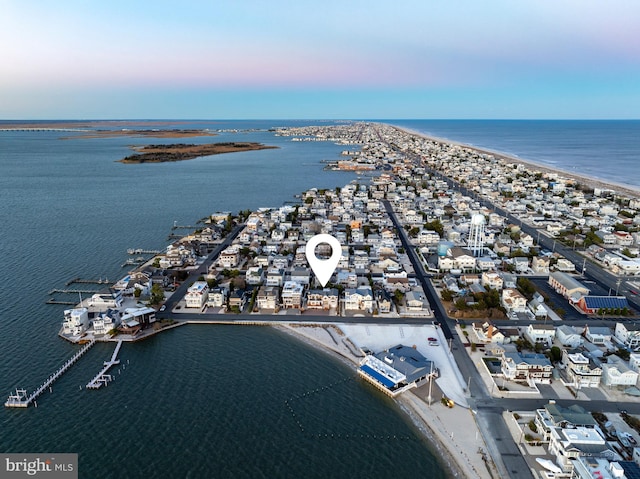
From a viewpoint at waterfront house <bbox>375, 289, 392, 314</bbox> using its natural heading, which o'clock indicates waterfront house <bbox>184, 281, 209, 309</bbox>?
waterfront house <bbox>184, 281, 209, 309</bbox> is roughly at 3 o'clock from waterfront house <bbox>375, 289, 392, 314</bbox>.

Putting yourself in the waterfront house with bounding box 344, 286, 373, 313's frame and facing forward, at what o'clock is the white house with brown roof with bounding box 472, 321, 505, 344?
the white house with brown roof with bounding box 472, 321, 505, 344 is roughly at 10 o'clock from the waterfront house with bounding box 344, 286, 373, 313.

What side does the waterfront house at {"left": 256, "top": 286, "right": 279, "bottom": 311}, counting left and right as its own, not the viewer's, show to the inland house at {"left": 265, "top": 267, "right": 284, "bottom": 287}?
back

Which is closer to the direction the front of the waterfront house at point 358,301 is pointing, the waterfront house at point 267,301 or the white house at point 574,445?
the white house

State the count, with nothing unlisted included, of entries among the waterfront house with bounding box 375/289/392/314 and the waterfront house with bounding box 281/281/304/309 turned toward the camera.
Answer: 2

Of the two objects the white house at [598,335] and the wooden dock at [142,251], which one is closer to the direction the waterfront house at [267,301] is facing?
the white house

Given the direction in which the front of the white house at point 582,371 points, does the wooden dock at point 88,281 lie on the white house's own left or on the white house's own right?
on the white house's own right
